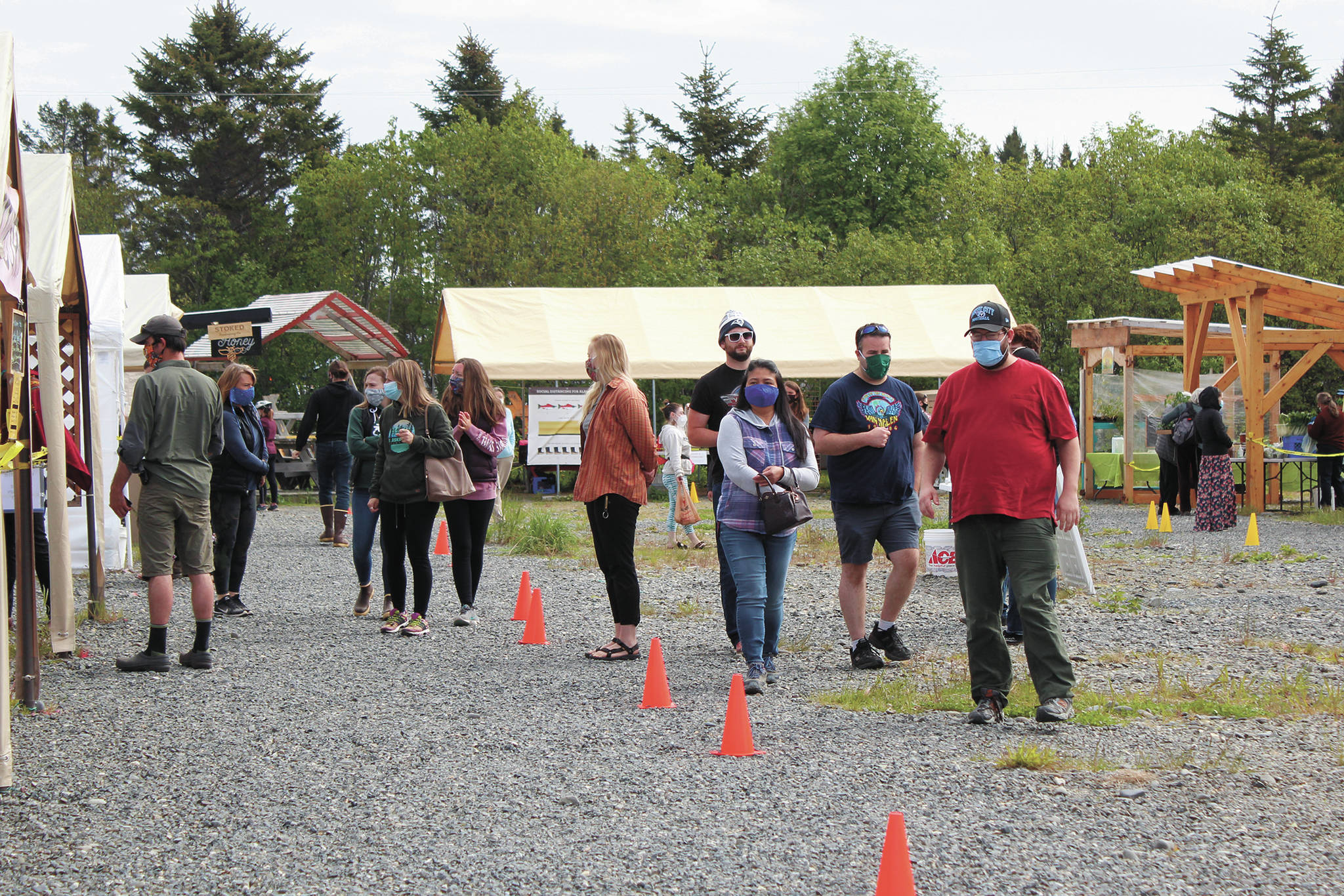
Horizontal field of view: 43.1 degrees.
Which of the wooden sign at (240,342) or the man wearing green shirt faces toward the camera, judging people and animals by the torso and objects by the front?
the wooden sign

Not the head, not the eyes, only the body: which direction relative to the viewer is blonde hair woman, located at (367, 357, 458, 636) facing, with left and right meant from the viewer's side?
facing the viewer and to the left of the viewer

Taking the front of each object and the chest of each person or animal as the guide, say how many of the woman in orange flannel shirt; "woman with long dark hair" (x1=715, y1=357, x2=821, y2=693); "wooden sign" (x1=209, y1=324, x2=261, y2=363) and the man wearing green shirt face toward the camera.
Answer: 2

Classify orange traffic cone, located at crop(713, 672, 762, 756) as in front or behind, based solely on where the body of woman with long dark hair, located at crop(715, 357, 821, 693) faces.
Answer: in front

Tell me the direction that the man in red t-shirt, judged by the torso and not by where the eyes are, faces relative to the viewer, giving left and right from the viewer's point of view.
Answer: facing the viewer

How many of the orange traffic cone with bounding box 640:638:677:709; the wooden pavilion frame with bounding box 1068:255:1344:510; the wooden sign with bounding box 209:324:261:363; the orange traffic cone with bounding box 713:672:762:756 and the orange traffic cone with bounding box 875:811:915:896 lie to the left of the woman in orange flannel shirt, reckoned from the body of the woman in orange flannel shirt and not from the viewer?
3

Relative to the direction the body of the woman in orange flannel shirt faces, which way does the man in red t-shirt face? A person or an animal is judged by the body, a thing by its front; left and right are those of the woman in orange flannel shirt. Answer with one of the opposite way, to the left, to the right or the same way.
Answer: to the left

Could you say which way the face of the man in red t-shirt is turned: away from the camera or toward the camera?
toward the camera

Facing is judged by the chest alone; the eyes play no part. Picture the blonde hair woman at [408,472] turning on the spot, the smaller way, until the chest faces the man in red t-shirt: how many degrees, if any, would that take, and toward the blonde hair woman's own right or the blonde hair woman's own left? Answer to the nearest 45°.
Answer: approximately 90° to the blonde hair woman's own left

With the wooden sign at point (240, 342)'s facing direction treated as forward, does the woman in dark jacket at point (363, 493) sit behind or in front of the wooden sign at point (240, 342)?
in front

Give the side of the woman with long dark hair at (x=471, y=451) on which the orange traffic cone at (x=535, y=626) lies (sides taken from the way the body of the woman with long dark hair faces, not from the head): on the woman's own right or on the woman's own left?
on the woman's own left

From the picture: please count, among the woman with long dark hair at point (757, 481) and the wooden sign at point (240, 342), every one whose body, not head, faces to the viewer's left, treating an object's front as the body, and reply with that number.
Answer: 0

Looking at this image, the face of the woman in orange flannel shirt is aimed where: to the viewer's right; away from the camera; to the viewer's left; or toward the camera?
to the viewer's left

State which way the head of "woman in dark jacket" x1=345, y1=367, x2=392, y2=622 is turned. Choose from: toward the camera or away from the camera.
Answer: toward the camera

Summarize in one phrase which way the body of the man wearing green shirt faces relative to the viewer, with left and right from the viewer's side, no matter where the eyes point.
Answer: facing away from the viewer and to the left of the viewer

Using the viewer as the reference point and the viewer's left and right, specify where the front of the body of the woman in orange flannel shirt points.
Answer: facing to the left of the viewer

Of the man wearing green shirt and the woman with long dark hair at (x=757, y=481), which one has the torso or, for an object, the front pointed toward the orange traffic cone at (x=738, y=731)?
the woman with long dark hair
